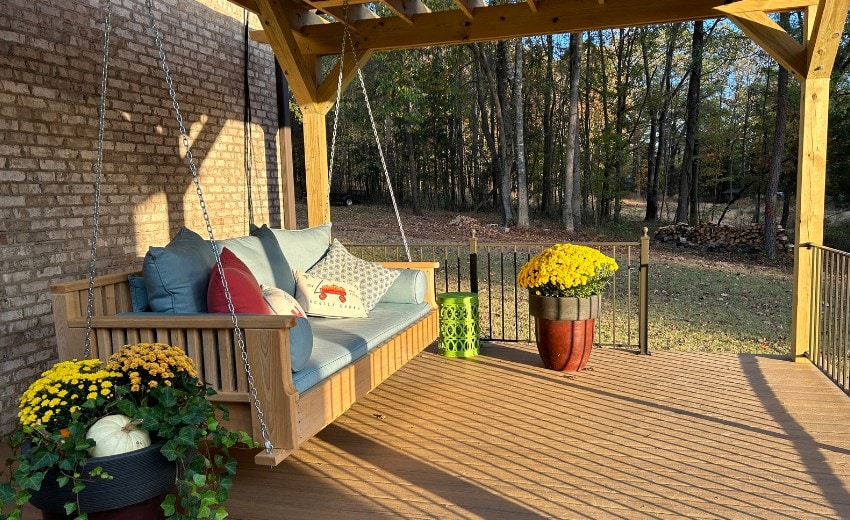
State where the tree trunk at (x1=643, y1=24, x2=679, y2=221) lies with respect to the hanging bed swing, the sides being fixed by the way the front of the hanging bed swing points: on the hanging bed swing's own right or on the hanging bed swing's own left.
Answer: on the hanging bed swing's own left

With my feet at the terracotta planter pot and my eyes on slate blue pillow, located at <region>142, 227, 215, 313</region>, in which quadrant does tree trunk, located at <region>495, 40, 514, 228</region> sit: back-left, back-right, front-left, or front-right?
back-right

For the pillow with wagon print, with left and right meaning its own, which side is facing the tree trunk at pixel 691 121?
left

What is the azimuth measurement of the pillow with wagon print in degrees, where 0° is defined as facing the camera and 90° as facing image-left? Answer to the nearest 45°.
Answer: approximately 315°

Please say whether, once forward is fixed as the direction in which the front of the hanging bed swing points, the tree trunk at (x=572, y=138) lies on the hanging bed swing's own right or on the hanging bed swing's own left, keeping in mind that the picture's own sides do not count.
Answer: on the hanging bed swing's own left

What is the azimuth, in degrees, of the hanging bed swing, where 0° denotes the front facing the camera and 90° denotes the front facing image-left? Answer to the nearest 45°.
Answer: approximately 315°

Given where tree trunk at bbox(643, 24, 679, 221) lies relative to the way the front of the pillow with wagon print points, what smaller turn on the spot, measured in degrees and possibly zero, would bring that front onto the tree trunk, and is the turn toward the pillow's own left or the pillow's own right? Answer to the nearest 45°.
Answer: approximately 90° to the pillow's own left

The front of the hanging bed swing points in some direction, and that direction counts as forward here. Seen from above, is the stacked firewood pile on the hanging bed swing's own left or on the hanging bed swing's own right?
on the hanging bed swing's own left

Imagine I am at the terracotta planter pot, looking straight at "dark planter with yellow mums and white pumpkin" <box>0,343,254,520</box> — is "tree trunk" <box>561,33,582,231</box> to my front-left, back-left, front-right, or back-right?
back-right

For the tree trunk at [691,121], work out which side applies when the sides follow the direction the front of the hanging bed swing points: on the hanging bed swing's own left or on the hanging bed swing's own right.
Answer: on the hanging bed swing's own left

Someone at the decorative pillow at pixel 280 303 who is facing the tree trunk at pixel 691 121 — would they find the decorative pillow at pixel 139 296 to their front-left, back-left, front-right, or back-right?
back-left

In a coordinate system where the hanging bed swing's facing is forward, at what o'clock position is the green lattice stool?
The green lattice stool is roughly at 9 o'clock from the hanging bed swing.

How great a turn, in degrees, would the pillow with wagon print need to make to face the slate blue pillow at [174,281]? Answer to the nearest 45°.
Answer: approximately 90° to its right

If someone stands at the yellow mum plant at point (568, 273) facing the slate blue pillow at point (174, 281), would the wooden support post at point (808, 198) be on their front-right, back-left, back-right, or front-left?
back-left
